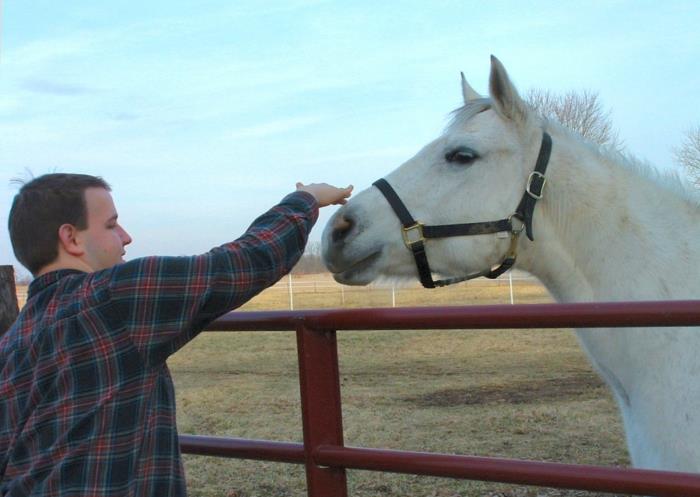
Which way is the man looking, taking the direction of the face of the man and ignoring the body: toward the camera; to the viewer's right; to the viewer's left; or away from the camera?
to the viewer's right

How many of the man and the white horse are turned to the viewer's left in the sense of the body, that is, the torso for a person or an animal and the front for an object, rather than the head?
1

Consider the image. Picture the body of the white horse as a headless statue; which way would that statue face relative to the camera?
to the viewer's left

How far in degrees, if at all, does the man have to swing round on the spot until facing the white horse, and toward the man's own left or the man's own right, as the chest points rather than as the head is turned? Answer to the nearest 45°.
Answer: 0° — they already face it

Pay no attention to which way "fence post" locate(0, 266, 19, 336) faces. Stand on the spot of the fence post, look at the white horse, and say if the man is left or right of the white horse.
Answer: right

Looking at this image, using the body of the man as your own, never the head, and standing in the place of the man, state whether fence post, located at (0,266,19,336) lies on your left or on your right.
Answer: on your left

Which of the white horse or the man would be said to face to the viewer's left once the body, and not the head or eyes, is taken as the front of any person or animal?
the white horse

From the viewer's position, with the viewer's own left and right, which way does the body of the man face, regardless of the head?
facing away from the viewer and to the right of the viewer

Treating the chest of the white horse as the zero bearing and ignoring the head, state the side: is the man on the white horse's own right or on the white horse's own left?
on the white horse's own left

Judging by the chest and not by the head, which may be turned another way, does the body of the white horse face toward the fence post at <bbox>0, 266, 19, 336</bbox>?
yes
